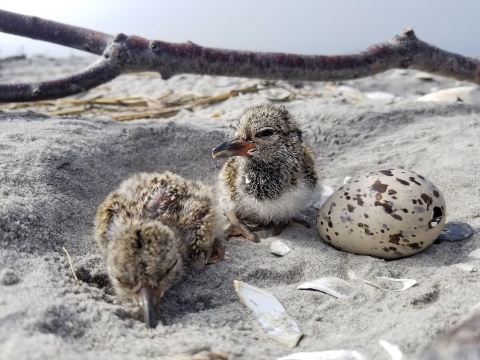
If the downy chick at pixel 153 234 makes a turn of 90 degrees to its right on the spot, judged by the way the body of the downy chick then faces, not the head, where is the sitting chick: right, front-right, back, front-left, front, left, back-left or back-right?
back-right

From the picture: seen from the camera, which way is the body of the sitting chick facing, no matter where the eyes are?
toward the camera

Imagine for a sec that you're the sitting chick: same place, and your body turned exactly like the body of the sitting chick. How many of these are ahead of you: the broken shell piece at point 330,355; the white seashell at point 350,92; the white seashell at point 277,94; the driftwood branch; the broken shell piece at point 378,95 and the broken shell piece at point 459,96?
1

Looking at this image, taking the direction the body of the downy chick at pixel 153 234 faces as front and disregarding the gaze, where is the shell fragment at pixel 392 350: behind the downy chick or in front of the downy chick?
in front

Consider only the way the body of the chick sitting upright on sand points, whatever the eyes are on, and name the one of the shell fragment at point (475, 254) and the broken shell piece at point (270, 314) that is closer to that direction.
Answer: the broken shell piece

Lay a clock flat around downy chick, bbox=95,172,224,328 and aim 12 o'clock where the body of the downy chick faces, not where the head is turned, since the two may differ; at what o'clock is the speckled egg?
The speckled egg is roughly at 9 o'clock from the downy chick.

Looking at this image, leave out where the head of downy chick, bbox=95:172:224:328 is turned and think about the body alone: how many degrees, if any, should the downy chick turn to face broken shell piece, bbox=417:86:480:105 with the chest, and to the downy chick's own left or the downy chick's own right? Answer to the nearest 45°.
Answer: approximately 135° to the downy chick's own left

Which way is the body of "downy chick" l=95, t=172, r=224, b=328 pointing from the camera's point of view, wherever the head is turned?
toward the camera

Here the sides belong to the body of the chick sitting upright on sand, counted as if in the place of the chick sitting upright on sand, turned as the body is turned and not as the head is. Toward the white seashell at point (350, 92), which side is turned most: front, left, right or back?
back

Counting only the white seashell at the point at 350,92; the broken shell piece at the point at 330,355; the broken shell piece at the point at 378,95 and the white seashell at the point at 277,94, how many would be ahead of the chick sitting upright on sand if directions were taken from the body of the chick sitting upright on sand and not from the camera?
1

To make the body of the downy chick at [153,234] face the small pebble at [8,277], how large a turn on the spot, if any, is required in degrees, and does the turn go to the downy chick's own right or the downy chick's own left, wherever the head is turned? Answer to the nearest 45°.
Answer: approximately 45° to the downy chick's own right

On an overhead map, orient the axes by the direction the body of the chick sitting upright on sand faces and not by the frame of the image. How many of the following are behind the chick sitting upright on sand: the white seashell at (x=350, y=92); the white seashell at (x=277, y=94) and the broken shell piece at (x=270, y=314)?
2

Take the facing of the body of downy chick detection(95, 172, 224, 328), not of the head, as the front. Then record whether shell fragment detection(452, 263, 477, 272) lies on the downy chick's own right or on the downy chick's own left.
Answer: on the downy chick's own left

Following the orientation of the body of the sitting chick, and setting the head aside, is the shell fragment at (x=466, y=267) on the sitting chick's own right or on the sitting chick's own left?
on the sitting chick's own left
